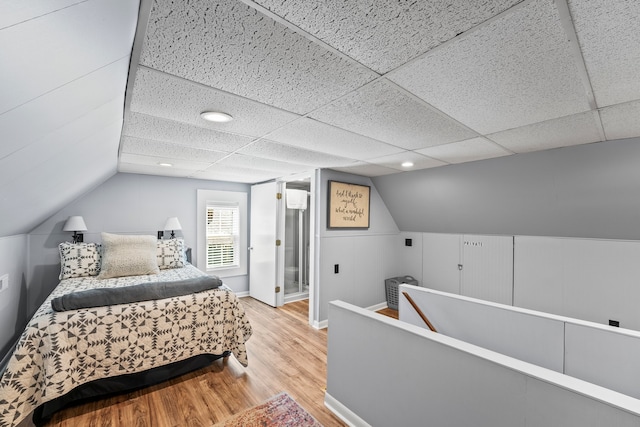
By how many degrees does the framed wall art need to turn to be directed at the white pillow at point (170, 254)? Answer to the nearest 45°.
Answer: approximately 135° to its right

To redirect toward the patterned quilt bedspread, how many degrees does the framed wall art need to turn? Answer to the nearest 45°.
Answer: approximately 90° to its right

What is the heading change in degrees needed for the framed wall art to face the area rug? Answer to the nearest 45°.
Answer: approximately 45° to its right

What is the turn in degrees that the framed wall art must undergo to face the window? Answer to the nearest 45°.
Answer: approximately 135° to its right

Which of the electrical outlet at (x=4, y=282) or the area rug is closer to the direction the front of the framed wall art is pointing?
the area rug

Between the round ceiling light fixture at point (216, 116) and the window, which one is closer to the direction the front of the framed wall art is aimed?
the round ceiling light fixture

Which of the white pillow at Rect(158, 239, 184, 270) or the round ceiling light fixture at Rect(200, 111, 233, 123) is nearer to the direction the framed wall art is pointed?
the round ceiling light fixture

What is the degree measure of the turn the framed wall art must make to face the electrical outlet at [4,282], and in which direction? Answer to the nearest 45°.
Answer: approximately 90° to its right

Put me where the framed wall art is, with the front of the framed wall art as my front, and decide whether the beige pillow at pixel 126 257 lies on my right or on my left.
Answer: on my right

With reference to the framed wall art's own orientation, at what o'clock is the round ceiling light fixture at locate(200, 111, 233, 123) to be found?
The round ceiling light fixture is roughly at 2 o'clock from the framed wall art.

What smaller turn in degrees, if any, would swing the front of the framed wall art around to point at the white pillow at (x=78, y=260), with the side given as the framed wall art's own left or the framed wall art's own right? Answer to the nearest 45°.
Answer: approximately 135° to the framed wall art's own right

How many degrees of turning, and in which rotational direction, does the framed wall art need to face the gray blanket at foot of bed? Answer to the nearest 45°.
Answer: approximately 90° to its right

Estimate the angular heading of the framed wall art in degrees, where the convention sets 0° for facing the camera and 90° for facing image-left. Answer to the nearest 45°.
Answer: approximately 315°
